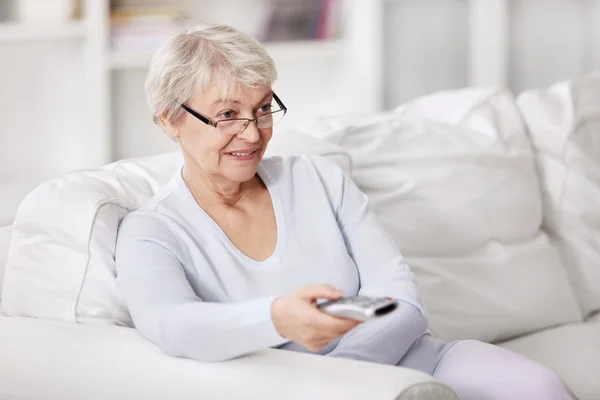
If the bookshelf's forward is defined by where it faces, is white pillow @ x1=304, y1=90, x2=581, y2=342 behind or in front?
in front

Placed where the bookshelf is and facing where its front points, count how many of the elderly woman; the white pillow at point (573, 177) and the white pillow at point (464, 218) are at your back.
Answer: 0

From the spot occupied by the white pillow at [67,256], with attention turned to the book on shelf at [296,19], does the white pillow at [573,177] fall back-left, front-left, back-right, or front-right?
front-right

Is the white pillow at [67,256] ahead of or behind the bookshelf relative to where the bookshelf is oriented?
ahead

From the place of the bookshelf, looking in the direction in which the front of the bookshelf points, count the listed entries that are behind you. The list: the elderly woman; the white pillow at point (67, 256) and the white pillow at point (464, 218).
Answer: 0

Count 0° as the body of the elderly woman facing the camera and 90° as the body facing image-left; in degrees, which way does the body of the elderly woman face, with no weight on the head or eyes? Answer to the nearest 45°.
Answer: approximately 315°

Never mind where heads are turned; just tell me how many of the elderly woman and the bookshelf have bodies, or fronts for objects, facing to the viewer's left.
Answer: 0

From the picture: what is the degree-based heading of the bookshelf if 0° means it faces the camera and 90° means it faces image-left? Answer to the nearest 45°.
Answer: approximately 0°

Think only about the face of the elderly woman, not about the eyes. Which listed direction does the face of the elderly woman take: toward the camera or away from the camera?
toward the camera

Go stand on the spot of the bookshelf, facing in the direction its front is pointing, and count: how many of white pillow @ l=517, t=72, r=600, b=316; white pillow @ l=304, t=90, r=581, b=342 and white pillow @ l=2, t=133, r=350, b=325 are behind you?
0

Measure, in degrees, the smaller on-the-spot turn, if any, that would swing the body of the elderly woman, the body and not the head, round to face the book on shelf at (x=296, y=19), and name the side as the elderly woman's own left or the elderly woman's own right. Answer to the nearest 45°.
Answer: approximately 135° to the elderly woman's own left

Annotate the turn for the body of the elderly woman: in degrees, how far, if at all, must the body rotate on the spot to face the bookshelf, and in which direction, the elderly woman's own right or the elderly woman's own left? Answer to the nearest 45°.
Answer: approximately 135° to the elderly woman's own left

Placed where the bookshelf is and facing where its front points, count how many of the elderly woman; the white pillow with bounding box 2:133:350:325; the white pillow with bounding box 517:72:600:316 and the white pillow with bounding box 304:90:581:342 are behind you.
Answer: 0

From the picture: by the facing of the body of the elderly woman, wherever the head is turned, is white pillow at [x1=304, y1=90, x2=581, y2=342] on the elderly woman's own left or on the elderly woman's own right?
on the elderly woman's own left

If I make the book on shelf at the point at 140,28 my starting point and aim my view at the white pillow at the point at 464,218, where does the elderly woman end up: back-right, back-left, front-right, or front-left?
front-right

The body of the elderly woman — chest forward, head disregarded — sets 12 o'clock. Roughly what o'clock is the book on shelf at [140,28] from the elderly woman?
The book on shelf is roughly at 7 o'clock from the elderly woman.
